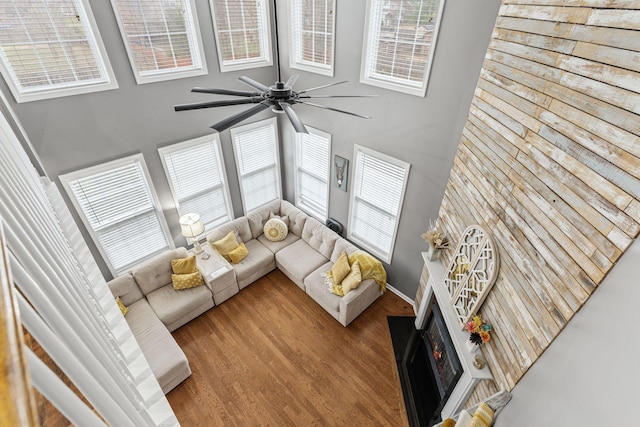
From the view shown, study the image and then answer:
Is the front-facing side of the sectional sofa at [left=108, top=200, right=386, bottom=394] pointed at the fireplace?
yes

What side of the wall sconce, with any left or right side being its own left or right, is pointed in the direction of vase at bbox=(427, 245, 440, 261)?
left

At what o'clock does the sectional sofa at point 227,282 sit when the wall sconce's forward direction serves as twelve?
The sectional sofa is roughly at 12 o'clock from the wall sconce.

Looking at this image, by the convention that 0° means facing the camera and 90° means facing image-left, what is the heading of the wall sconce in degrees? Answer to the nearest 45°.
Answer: approximately 45°
